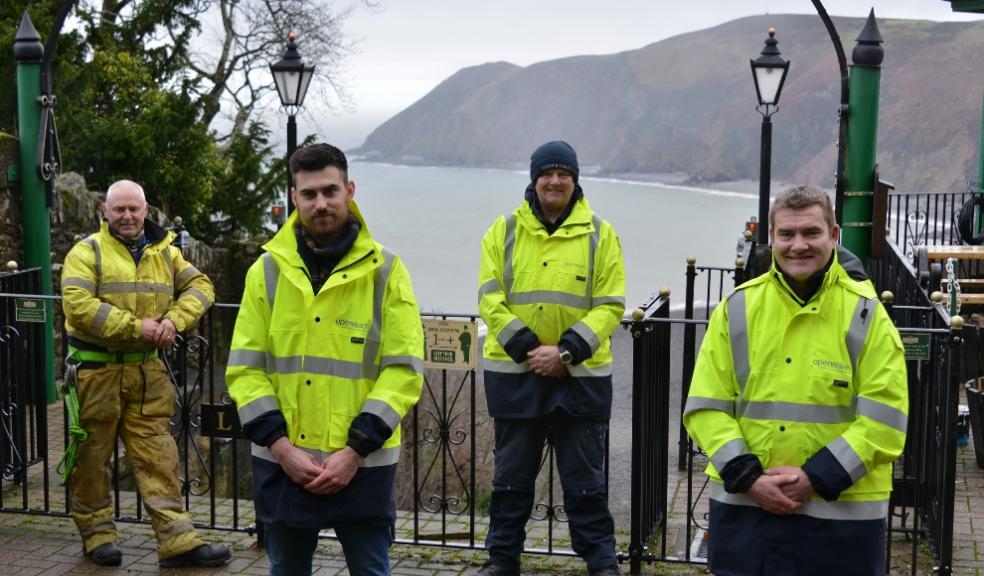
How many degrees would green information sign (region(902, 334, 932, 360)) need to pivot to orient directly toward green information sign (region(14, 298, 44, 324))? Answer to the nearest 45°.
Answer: approximately 90° to its right

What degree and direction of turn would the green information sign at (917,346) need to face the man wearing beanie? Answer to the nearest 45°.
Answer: approximately 90° to its right

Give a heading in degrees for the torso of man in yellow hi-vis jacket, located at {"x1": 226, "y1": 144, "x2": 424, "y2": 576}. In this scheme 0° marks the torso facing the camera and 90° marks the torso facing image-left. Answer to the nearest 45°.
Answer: approximately 0°

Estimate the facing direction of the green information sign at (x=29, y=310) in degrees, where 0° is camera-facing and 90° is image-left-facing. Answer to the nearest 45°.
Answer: approximately 0°
